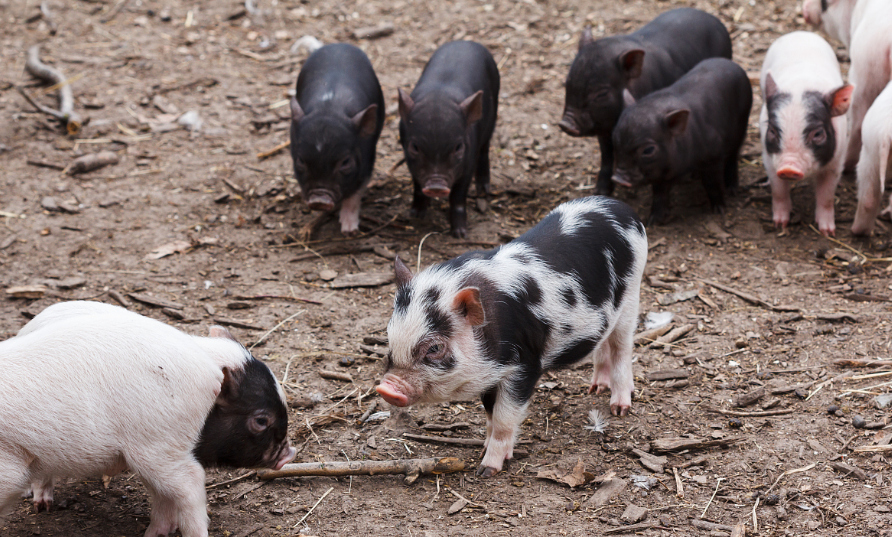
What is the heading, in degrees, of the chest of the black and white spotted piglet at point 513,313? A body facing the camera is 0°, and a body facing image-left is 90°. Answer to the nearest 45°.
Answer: approximately 45°

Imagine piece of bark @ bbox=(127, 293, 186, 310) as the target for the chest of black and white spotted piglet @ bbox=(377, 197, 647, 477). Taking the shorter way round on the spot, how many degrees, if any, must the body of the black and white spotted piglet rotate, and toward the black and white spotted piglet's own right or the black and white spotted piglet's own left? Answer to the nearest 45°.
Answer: approximately 90° to the black and white spotted piglet's own right

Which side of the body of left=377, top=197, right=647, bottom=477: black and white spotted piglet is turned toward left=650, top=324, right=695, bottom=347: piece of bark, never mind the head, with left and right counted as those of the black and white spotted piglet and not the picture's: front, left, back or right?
back

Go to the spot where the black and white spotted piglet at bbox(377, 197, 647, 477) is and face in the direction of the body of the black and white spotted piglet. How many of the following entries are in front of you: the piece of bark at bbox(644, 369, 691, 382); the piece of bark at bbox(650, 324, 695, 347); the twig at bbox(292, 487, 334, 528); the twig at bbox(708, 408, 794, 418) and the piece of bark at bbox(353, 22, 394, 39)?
1

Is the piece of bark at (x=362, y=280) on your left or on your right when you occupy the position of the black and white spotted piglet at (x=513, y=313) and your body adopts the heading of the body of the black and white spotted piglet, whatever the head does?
on your right

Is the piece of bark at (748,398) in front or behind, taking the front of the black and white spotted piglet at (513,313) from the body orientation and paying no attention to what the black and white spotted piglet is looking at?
behind

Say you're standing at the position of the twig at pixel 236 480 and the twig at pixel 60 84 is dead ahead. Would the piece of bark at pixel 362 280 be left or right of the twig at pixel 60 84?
right

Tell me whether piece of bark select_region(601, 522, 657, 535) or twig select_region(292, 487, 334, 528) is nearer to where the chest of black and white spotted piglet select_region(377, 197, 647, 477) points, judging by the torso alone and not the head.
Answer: the twig

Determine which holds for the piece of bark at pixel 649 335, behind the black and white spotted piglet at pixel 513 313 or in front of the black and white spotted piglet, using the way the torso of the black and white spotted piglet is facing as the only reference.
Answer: behind

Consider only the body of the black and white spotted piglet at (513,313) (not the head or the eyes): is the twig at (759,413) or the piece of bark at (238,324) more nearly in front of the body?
the piece of bark
